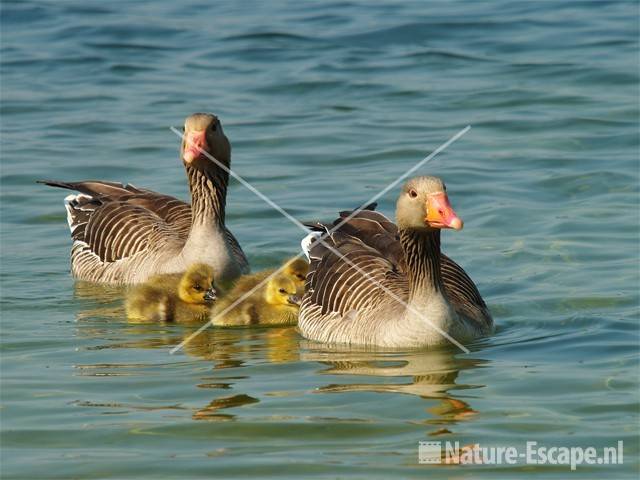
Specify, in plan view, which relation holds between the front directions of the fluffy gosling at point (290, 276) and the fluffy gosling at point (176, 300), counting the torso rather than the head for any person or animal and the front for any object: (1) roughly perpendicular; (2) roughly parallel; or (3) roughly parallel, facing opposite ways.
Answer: roughly parallel

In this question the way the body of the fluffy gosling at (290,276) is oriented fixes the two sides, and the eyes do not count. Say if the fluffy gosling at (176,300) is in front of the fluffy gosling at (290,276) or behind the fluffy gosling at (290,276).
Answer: behind

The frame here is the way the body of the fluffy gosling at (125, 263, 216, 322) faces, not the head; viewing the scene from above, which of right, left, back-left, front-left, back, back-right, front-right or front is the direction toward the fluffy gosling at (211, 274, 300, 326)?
front

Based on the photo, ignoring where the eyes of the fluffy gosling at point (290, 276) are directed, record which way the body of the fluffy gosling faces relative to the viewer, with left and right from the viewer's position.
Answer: facing to the right of the viewer

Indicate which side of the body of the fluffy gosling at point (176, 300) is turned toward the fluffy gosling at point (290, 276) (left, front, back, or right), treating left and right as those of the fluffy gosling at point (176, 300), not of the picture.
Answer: front

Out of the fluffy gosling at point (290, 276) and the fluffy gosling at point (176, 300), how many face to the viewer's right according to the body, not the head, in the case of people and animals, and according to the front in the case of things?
2

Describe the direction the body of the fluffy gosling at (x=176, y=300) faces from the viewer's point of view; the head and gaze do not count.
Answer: to the viewer's right
